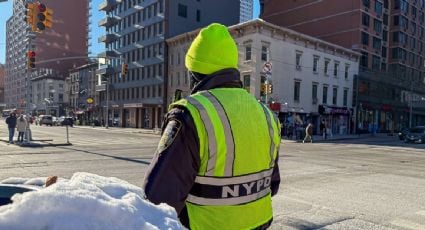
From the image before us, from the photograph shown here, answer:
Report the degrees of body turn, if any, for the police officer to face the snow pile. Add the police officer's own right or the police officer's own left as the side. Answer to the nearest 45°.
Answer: approximately 135° to the police officer's own left

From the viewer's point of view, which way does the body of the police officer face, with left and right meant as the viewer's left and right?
facing away from the viewer and to the left of the viewer

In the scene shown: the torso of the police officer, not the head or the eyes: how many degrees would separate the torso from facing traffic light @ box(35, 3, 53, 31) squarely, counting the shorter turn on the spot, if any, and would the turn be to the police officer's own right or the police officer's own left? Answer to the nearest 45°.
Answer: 0° — they already face it

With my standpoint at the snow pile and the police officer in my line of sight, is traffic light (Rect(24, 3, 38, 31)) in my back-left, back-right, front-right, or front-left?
front-left

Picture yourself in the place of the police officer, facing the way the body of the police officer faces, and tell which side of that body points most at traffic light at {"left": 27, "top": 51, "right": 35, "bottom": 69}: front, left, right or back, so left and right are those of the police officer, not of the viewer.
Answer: front

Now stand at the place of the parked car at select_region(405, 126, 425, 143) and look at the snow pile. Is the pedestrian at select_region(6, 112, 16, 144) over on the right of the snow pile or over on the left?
right

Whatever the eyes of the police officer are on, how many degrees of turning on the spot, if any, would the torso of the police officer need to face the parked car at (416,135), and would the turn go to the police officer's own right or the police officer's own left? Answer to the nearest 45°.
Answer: approximately 90° to the police officer's own right

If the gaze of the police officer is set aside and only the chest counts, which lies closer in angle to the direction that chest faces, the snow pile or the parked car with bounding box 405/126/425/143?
the parked car

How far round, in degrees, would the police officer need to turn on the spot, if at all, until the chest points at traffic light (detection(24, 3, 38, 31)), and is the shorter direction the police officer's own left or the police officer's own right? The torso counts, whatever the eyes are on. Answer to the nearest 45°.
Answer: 0° — they already face it
